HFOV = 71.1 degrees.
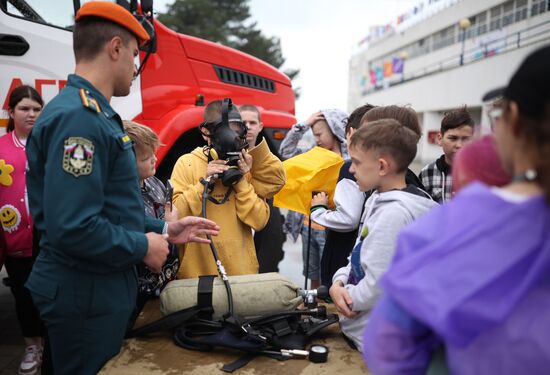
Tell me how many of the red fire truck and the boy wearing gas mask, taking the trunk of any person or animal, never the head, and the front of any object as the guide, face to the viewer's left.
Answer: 0

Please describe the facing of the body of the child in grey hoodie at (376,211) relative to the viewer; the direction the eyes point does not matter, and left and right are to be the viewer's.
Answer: facing to the left of the viewer

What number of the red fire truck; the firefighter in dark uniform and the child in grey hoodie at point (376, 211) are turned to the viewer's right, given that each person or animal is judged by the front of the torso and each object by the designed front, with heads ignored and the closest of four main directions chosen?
2

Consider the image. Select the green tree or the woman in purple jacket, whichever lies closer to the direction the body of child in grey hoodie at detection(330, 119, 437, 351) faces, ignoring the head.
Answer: the green tree

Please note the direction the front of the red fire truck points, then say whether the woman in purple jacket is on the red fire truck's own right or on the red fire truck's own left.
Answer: on the red fire truck's own right

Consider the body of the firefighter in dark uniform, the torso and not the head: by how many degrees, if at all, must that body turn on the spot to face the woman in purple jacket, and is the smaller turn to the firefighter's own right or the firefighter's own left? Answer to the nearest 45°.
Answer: approximately 45° to the firefighter's own right

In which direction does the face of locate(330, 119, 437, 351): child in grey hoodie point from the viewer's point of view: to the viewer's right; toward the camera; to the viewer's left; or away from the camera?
to the viewer's left

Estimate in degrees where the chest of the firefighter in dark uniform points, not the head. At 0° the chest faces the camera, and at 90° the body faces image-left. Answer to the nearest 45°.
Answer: approximately 270°

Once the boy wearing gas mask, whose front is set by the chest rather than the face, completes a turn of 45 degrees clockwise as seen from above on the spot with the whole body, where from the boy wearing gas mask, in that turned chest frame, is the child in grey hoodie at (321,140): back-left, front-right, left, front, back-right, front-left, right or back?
back-left

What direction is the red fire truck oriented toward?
to the viewer's right

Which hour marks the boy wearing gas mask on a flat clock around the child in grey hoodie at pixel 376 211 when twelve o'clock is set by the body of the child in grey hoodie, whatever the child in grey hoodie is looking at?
The boy wearing gas mask is roughly at 1 o'clock from the child in grey hoodie.

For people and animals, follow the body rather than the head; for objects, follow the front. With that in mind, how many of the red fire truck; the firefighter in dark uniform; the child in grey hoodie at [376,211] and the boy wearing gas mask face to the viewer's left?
1

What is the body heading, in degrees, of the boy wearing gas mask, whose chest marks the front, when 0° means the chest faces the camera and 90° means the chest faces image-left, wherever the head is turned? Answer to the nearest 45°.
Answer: approximately 315°

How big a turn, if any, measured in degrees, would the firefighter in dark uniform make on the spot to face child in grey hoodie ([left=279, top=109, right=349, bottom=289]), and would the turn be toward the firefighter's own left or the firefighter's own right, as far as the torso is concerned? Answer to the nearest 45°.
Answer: approximately 45° to the firefighter's own left

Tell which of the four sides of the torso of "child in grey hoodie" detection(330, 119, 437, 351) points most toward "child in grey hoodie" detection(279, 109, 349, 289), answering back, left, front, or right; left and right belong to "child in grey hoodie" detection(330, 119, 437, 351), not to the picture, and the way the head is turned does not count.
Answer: right

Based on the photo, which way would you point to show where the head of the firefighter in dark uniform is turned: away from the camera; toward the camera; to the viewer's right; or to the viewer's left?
to the viewer's right

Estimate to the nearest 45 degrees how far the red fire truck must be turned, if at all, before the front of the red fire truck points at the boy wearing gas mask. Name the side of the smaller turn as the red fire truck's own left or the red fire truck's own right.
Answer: approximately 90° to the red fire truck's own right

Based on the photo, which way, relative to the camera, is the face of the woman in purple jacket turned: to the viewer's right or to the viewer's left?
to the viewer's left
